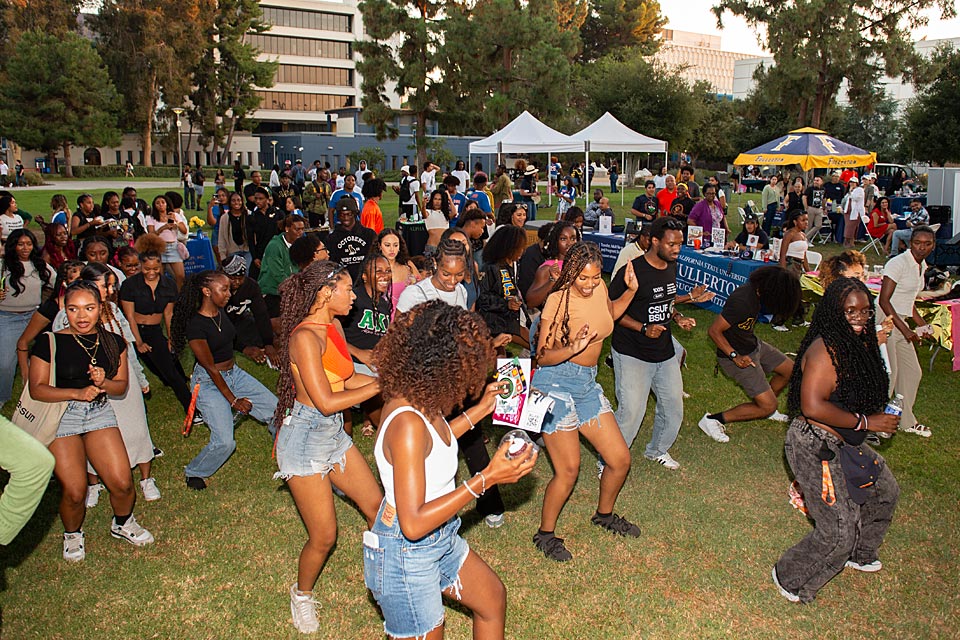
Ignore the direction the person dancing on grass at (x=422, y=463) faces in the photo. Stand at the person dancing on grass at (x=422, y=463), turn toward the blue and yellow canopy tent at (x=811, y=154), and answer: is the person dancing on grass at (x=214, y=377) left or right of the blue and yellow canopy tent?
left

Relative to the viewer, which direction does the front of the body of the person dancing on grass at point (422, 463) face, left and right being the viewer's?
facing to the right of the viewer

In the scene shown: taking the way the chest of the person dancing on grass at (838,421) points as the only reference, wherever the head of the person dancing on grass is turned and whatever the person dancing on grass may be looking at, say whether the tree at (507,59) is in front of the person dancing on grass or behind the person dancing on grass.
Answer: behind

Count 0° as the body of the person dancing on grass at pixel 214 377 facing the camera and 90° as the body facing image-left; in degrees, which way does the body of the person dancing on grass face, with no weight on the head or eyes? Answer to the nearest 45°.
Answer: approximately 315°

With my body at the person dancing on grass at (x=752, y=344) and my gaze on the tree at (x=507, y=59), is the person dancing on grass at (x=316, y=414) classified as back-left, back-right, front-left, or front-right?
back-left

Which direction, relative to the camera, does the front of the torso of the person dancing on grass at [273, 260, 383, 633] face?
to the viewer's right

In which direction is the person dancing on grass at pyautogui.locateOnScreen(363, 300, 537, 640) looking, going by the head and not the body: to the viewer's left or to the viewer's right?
to the viewer's right

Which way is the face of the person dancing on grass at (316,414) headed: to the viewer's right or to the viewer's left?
to the viewer's right

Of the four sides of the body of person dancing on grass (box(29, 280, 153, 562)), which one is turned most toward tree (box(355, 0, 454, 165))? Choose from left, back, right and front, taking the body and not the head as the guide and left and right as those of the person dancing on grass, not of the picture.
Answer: back

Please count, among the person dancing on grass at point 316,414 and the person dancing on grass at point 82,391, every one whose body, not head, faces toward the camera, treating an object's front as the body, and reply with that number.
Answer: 1

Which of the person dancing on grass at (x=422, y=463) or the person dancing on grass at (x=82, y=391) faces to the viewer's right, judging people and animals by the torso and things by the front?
the person dancing on grass at (x=422, y=463)
